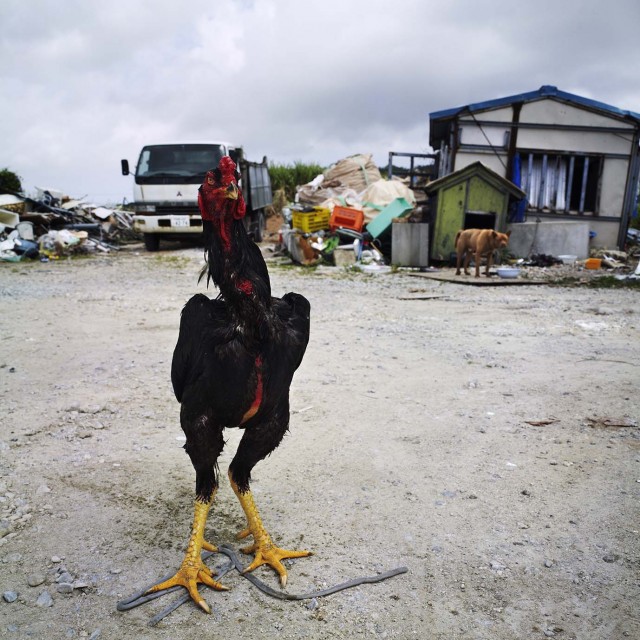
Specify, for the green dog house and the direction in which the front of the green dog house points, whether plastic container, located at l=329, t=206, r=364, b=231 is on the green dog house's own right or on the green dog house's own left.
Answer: on the green dog house's own right

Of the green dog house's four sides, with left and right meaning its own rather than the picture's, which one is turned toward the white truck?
right

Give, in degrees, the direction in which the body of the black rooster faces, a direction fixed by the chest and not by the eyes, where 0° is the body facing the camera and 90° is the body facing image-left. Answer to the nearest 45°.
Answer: approximately 0°

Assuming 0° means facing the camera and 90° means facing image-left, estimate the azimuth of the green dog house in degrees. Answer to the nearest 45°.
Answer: approximately 0°

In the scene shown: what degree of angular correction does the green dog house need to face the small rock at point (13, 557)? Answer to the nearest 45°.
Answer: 0° — it already faces it

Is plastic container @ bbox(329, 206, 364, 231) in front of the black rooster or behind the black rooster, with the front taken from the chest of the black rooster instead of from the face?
behind
